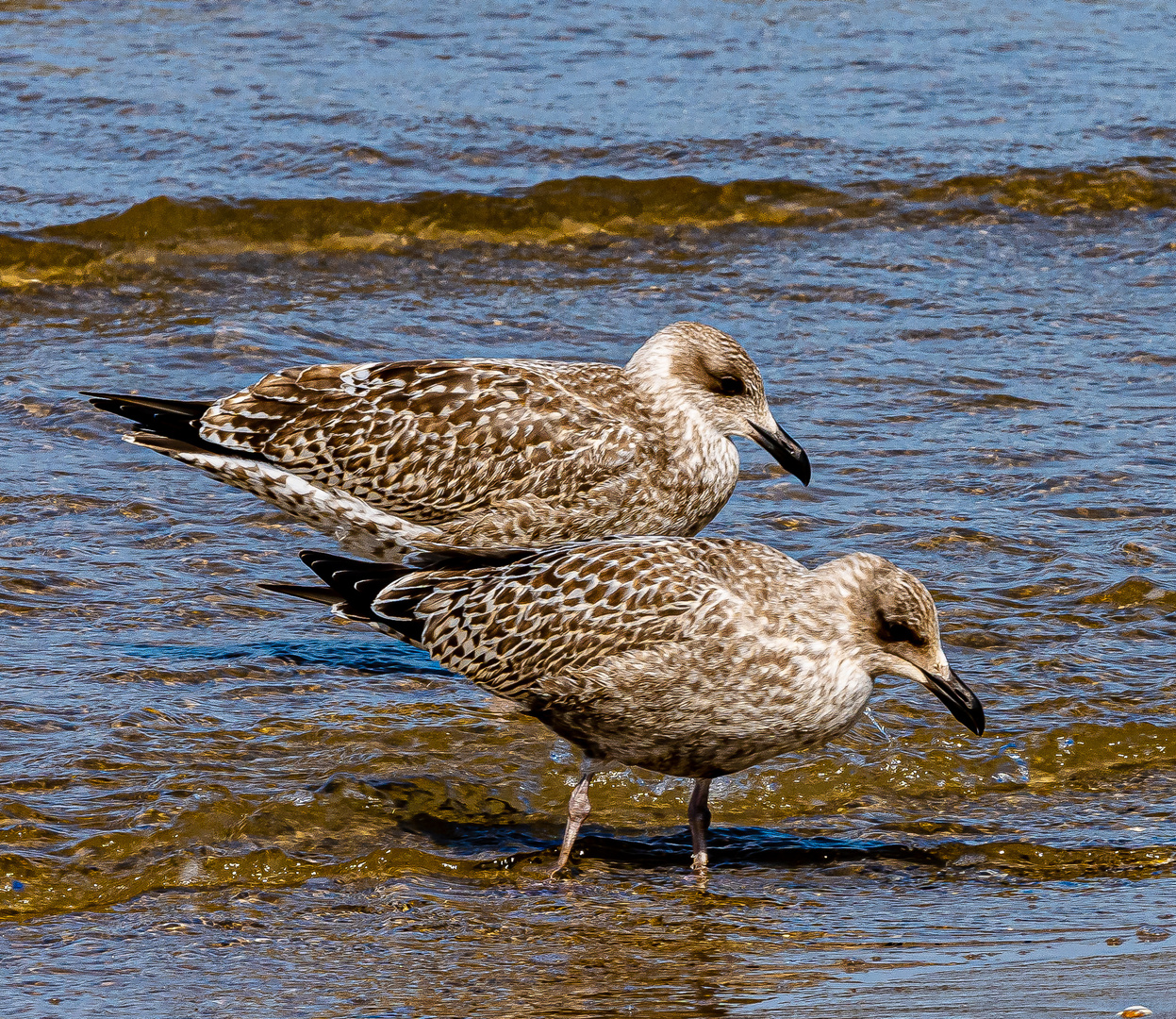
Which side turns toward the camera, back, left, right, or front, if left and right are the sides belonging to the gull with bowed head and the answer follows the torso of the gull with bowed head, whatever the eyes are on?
right

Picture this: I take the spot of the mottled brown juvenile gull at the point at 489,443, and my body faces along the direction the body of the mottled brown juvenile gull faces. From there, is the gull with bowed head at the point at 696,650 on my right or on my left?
on my right

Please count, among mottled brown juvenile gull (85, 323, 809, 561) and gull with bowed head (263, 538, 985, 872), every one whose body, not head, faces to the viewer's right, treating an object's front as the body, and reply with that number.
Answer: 2

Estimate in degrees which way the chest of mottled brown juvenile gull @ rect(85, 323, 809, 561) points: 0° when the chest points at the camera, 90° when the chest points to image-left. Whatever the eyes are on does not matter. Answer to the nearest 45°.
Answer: approximately 270°

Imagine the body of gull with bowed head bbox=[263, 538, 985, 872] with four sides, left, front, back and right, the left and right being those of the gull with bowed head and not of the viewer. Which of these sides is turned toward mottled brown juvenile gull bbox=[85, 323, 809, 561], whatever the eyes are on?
left
